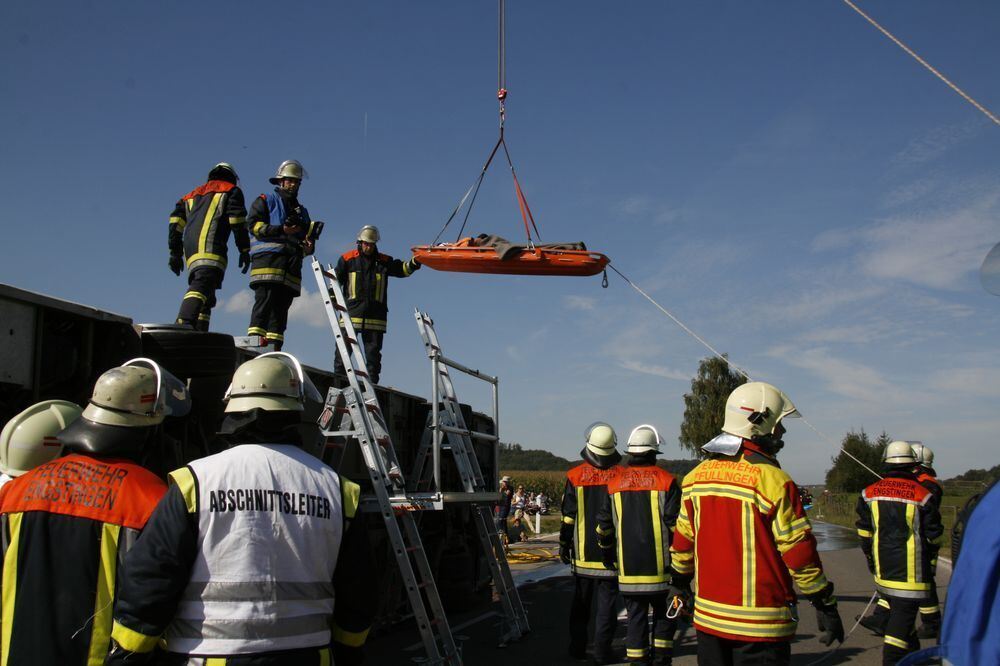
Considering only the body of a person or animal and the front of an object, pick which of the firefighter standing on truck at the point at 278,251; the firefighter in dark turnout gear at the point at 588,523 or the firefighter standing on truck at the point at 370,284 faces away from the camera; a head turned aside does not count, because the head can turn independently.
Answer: the firefighter in dark turnout gear

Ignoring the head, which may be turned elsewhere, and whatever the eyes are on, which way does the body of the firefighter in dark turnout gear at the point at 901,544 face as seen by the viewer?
away from the camera

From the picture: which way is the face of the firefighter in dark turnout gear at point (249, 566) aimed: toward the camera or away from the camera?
away from the camera

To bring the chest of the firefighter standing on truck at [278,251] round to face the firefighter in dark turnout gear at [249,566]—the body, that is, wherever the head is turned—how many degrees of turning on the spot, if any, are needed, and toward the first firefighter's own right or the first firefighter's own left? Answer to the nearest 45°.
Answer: approximately 45° to the first firefighter's own right

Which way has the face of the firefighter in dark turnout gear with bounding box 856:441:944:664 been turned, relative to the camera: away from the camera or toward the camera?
away from the camera

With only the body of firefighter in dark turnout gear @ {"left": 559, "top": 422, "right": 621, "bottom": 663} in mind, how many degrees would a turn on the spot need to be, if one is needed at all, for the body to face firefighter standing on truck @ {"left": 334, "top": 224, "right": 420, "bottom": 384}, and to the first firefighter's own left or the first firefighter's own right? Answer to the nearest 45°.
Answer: approximately 45° to the first firefighter's own left

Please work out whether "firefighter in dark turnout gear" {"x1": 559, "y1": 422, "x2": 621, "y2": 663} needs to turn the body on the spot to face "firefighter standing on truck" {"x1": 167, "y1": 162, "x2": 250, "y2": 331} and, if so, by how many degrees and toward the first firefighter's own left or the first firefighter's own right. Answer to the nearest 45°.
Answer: approximately 90° to the first firefighter's own left

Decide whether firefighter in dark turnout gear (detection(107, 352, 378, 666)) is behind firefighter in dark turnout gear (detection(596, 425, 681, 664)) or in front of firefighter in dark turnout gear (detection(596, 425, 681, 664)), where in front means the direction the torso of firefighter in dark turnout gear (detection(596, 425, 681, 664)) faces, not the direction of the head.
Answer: behind

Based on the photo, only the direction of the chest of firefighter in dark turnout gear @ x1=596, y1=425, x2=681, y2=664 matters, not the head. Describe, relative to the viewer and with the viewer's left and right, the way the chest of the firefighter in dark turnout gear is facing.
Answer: facing away from the viewer

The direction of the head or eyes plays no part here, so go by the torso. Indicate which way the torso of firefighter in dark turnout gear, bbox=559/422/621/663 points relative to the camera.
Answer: away from the camera

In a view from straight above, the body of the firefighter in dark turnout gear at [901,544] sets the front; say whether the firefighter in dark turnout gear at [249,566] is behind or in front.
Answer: behind

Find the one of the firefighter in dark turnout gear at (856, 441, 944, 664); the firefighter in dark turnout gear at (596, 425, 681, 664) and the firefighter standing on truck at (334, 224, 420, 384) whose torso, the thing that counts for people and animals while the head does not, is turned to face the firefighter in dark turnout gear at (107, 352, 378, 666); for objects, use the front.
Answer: the firefighter standing on truck

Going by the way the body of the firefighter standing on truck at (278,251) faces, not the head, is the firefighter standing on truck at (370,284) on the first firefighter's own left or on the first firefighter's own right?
on the first firefighter's own left

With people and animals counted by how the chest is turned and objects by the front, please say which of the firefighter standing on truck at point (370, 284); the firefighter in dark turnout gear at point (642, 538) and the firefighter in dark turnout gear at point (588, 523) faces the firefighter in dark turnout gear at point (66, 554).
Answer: the firefighter standing on truck
